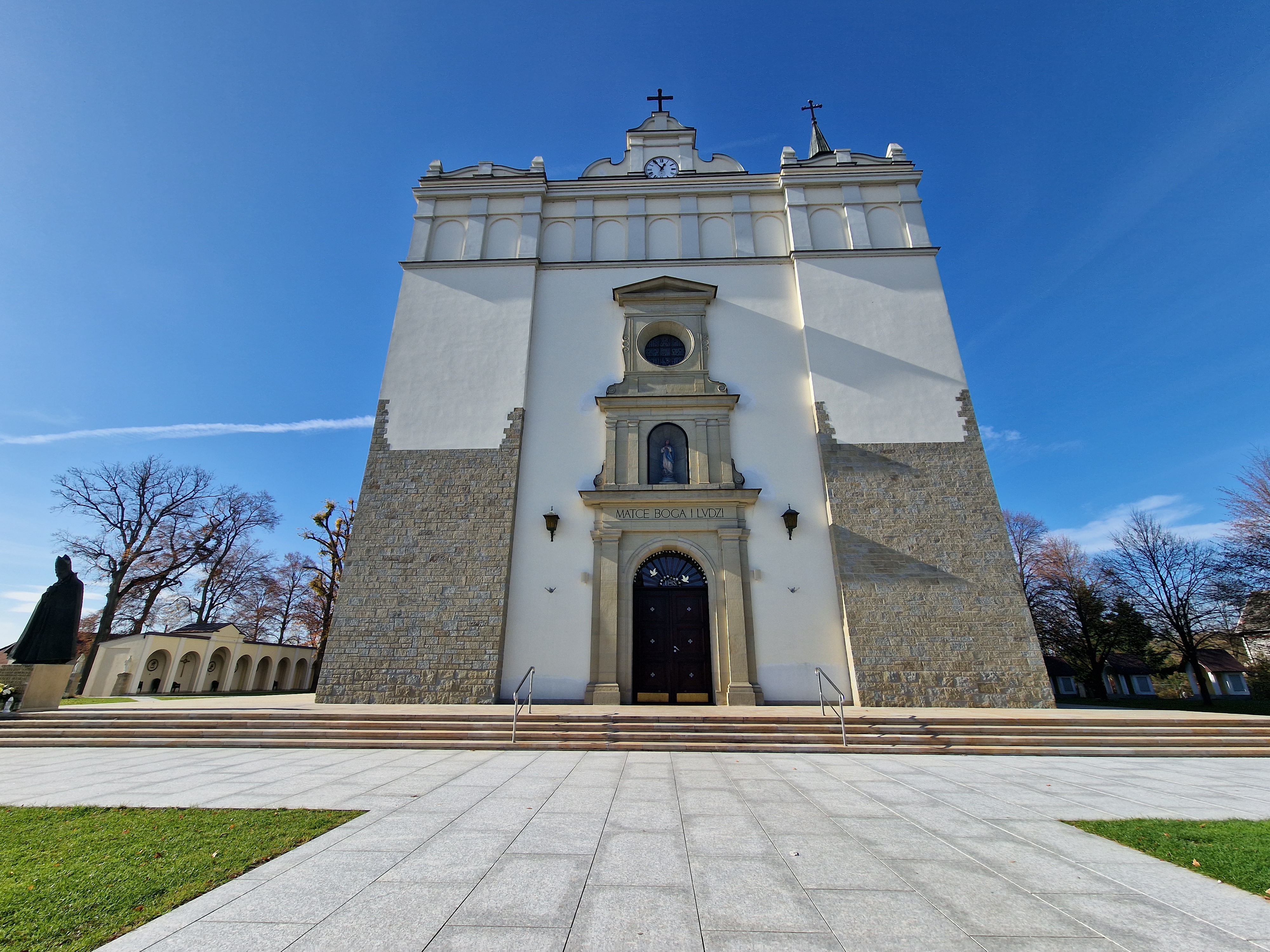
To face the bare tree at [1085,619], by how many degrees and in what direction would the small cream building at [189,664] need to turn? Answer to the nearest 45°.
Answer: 0° — it already faces it

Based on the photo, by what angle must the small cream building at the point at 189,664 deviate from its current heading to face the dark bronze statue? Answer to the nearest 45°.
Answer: approximately 45° to its right

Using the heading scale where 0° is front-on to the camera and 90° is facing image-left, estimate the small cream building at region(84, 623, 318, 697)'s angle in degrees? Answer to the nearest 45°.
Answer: approximately 315°

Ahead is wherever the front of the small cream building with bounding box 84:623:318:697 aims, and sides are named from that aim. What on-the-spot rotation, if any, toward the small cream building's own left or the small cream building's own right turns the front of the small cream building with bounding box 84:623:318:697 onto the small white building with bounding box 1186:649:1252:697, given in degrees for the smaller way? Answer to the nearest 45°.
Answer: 0° — it already faces it
